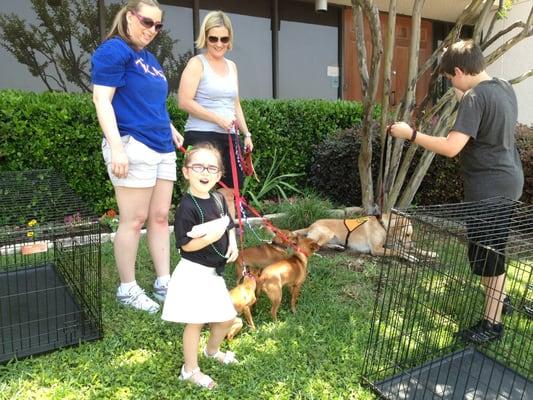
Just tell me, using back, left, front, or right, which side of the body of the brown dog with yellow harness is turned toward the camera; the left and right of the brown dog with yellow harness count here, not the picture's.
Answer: right

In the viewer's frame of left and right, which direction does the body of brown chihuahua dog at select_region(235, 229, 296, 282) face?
facing to the right of the viewer

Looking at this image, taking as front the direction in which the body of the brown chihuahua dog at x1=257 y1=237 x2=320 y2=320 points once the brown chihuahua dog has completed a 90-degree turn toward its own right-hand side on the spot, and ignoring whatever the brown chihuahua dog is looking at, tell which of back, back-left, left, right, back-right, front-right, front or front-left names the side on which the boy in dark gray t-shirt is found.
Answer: front-left

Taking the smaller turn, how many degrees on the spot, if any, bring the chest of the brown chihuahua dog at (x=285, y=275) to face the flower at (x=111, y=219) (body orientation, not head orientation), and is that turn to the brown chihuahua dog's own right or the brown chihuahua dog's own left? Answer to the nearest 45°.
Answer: approximately 90° to the brown chihuahua dog's own left

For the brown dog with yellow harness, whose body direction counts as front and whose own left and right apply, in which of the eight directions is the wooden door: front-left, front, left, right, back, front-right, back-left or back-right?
left

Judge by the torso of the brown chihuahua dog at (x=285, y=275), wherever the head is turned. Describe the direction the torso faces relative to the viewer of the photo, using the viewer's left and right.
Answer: facing away from the viewer and to the right of the viewer

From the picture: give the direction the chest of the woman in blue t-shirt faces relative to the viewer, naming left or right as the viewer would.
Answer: facing the viewer and to the right of the viewer
